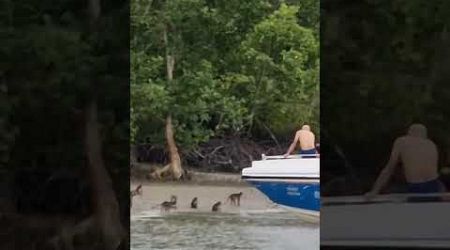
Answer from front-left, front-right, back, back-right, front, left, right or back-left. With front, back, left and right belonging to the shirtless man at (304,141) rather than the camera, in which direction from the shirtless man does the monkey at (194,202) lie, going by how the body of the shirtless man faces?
left

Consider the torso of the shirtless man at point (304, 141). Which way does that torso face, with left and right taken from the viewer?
facing away from the viewer

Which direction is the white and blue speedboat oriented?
to the viewer's left

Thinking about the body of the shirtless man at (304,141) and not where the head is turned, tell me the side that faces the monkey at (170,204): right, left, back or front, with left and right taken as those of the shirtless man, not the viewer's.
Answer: left

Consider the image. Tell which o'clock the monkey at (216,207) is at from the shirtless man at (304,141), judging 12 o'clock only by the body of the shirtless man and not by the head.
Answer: The monkey is roughly at 9 o'clock from the shirtless man.
